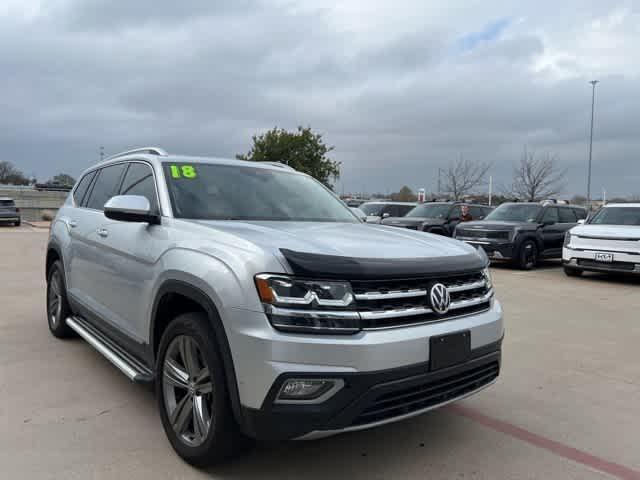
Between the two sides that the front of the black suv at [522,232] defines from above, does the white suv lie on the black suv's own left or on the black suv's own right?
on the black suv's own left

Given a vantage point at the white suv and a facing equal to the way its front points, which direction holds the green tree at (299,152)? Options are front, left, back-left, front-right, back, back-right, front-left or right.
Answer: right

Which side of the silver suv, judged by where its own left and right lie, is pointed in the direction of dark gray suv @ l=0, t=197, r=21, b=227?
back

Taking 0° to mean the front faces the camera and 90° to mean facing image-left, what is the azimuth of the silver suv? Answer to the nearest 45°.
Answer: approximately 315°

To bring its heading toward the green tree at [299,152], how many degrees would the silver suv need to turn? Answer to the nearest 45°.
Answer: approximately 135° to its left

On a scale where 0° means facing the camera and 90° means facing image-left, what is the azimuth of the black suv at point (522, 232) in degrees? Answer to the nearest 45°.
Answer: approximately 45°

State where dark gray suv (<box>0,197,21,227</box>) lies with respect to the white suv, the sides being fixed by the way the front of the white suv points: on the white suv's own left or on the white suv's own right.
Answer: on the white suv's own right

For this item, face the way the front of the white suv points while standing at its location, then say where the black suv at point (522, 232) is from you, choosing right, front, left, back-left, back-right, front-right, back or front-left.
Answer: right

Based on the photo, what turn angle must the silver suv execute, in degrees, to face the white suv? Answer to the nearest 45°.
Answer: approximately 90° to its left

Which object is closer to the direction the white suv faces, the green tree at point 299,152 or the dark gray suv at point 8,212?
the dark gray suv

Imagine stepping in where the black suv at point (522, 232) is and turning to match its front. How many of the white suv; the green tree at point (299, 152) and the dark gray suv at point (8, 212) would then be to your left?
1

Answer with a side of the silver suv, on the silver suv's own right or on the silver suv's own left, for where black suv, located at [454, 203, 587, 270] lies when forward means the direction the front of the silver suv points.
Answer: on the silver suv's own left
